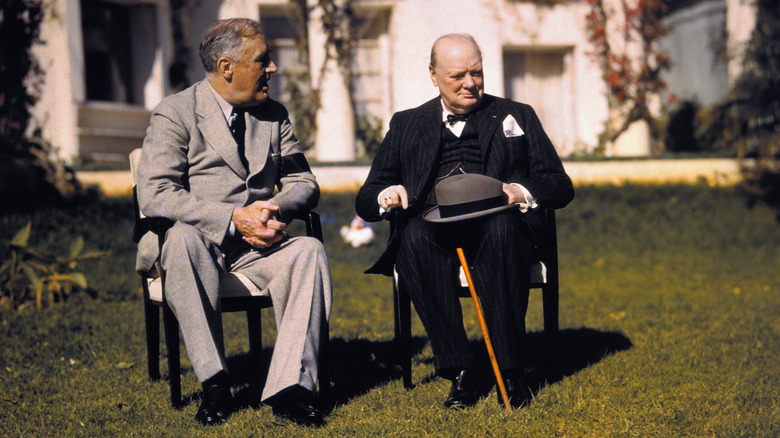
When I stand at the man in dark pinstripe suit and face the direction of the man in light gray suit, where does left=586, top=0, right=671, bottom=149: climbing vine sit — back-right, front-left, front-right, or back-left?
back-right

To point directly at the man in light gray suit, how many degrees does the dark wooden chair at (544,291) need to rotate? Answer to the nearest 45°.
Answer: approximately 90° to its right

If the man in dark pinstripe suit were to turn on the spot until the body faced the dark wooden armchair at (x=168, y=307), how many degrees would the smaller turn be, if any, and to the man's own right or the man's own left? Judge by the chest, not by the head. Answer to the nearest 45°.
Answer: approximately 90° to the man's own right

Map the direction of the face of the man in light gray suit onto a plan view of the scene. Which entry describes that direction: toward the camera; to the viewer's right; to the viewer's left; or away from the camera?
to the viewer's right

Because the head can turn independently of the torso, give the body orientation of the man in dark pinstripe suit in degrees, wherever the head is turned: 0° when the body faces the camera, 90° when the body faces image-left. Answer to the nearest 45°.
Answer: approximately 0°

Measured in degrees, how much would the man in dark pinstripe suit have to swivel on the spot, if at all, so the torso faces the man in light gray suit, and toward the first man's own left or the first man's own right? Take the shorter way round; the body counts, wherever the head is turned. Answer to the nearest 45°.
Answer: approximately 90° to the first man's own right

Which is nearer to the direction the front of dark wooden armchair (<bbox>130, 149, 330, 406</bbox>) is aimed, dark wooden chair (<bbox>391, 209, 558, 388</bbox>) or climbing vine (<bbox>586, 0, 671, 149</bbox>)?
the dark wooden chair

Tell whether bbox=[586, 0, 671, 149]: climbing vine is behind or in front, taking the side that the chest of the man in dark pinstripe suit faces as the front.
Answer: behind

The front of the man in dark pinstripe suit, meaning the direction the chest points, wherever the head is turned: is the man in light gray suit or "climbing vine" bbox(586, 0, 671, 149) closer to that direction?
the man in light gray suit

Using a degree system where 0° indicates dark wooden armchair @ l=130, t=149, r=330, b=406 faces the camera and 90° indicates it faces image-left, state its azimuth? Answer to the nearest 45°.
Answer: approximately 315°

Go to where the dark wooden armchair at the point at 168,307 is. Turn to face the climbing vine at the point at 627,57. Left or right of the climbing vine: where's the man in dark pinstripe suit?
right
